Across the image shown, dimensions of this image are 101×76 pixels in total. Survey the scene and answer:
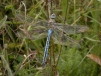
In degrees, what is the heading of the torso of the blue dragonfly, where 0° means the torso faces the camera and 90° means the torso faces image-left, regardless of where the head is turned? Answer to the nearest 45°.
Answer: approximately 180°
